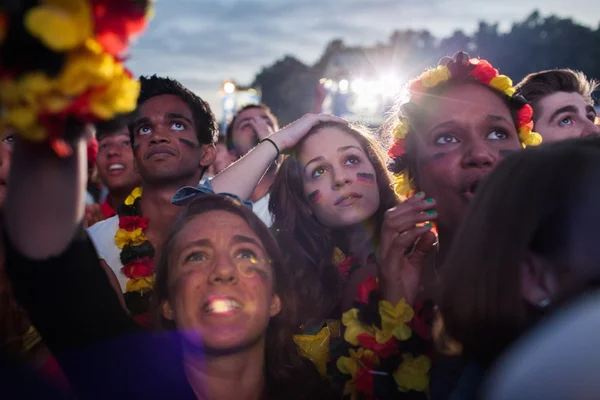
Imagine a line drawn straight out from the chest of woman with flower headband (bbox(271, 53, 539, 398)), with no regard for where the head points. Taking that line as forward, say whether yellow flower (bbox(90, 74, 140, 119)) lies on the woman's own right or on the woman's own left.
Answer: on the woman's own right

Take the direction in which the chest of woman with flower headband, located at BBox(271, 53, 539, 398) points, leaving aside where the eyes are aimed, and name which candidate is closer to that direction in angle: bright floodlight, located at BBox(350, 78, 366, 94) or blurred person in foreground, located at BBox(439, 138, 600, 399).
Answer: the blurred person in foreground

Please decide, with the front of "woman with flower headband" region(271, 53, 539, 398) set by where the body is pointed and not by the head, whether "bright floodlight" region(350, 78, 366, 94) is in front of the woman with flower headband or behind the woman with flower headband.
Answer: behind

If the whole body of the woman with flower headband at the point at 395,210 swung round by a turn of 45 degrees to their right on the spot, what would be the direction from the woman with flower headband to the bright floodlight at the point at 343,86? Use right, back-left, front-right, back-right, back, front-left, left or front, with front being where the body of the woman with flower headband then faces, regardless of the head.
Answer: back

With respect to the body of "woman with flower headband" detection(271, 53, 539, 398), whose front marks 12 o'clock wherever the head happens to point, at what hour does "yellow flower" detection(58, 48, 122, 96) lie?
The yellow flower is roughly at 2 o'clock from the woman with flower headband.

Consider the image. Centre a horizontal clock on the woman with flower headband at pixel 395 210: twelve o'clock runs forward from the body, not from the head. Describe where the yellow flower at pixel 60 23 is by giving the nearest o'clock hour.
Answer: The yellow flower is roughly at 2 o'clock from the woman with flower headband.

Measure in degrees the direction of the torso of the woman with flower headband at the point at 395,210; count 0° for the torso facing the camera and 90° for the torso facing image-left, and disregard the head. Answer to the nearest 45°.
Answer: approximately 315°

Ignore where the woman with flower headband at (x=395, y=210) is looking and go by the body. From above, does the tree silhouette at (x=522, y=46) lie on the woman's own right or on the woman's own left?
on the woman's own left

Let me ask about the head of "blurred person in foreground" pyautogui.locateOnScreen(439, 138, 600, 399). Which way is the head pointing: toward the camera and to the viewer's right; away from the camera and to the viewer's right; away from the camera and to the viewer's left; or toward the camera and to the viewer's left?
away from the camera and to the viewer's right

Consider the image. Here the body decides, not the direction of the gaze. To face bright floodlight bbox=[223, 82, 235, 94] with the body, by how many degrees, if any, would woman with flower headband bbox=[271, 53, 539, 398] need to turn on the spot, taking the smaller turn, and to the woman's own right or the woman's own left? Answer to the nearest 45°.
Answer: approximately 135° to the woman's own left
